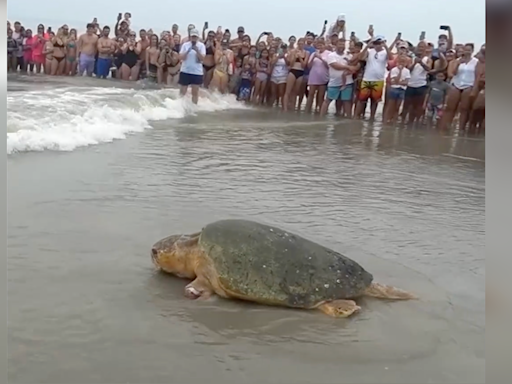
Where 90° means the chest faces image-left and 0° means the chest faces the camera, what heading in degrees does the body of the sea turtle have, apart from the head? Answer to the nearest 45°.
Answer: approximately 90°

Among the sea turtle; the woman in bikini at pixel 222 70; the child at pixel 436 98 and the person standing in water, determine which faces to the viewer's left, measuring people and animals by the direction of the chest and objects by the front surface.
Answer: the sea turtle

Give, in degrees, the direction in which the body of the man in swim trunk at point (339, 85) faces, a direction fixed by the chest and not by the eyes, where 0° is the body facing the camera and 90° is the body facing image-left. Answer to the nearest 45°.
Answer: approximately 0°

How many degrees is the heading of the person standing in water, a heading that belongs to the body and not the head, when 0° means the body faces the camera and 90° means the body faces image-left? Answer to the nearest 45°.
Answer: approximately 0°

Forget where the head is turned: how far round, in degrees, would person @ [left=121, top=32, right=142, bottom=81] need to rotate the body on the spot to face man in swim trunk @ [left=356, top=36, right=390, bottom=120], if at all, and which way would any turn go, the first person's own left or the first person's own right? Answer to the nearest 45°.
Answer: approximately 90° to the first person's own left

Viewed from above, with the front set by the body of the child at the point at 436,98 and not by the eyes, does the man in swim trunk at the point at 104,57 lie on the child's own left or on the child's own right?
on the child's own right
